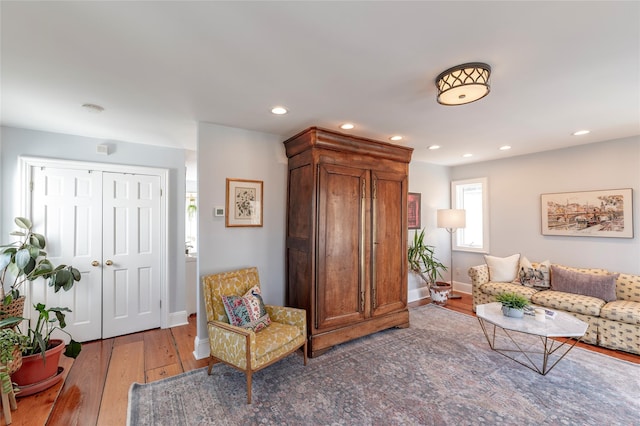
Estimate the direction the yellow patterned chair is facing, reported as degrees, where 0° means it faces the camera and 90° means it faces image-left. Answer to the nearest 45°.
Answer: approximately 315°

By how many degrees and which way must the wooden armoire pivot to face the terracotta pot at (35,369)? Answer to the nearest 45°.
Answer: approximately 90° to its right

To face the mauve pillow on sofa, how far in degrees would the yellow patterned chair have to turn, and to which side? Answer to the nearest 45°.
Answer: approximately 45° to its left

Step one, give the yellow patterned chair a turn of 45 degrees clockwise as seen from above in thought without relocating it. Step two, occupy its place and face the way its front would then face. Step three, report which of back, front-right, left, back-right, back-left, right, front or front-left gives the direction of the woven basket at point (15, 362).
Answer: right

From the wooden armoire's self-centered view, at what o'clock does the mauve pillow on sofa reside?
The mauve pillow on sofa is roughly at 10 o'clock from the wooden armoire.

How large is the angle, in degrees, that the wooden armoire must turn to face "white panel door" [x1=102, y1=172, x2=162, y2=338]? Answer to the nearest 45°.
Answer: approximately 135° to its right

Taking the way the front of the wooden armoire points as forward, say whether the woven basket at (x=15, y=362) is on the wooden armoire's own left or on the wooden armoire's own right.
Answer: on the wooden armoire's own right

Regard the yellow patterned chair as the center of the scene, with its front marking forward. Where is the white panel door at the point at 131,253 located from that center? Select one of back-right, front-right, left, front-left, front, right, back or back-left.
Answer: back

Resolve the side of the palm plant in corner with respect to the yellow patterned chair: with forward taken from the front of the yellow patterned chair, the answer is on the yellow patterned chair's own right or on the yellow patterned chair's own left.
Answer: on the yellow patterned chair's own left

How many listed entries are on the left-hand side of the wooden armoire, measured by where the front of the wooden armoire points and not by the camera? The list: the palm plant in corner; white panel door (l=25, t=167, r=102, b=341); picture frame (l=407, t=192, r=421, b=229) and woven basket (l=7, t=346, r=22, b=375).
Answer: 2
